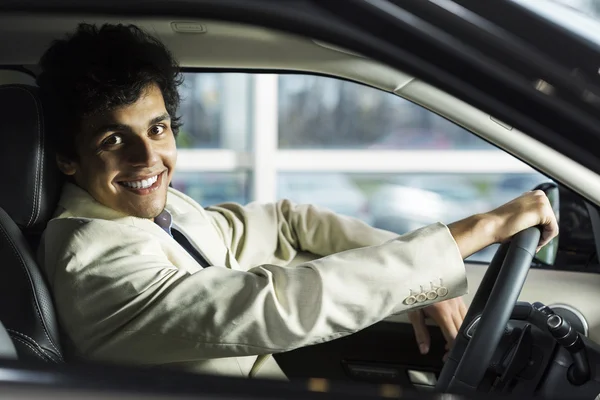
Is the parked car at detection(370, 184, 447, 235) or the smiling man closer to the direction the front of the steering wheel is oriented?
the smiling man

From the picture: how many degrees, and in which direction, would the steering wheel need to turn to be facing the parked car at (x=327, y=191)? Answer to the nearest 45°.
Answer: approximately 90° to its right

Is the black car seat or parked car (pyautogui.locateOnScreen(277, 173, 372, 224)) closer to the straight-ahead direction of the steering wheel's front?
the black car seat

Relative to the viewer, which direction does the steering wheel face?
to the viewer's left

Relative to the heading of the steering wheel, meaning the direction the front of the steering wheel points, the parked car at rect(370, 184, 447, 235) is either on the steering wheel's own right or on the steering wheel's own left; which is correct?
on the steering wheel's own right

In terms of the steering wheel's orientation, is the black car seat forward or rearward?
forward

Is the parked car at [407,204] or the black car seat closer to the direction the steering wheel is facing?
the black car seat

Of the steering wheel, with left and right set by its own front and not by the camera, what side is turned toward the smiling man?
front
